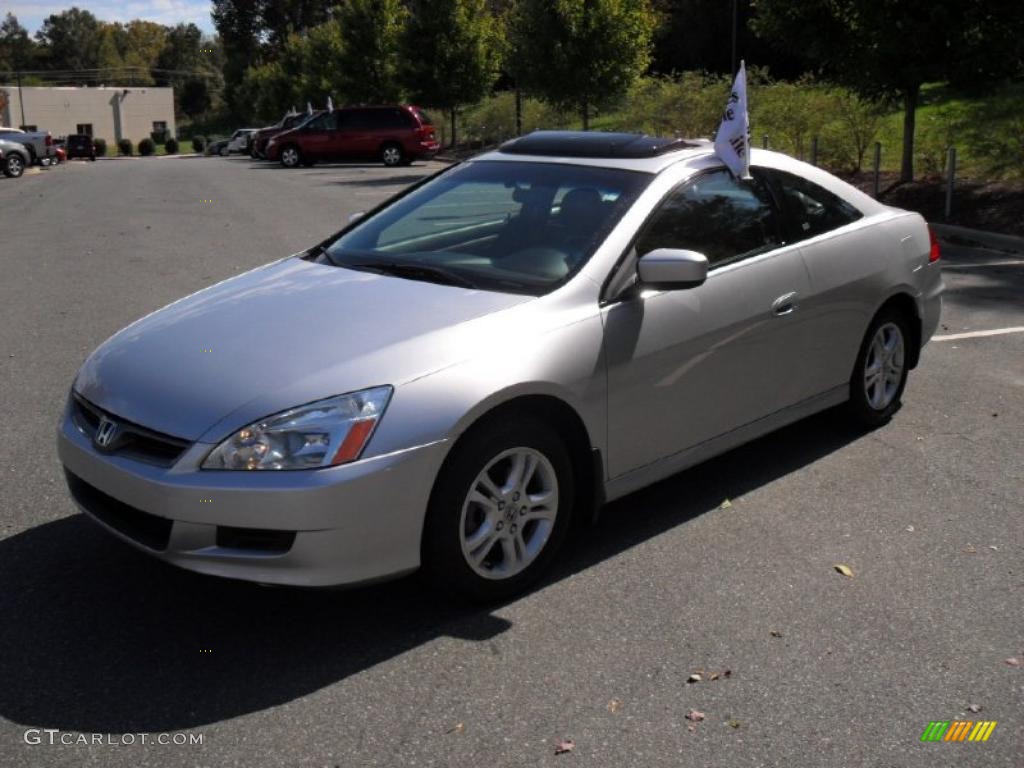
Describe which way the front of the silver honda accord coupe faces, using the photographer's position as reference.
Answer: facing the viewer and to the left of the viewer

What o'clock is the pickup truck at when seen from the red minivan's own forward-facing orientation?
The pickup truck is roughly at 1 o'clock from the red minivan.

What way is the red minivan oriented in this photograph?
to the viewer's left

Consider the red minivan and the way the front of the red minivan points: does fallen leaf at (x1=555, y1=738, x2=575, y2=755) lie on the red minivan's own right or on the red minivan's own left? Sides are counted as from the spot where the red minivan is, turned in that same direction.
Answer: on the red minivan's own left

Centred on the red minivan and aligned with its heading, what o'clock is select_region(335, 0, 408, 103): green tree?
The green tree is roughly at 3 o'clock from the red minivan.

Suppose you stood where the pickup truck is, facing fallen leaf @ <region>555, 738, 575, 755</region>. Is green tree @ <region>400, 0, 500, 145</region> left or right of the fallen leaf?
left

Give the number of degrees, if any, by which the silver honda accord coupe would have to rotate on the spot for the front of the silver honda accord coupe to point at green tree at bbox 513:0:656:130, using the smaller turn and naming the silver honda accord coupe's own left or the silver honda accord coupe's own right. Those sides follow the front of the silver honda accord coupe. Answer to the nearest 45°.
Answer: approximately 135° to the silver honda accord coupe's own right

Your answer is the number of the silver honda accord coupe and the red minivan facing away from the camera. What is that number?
0

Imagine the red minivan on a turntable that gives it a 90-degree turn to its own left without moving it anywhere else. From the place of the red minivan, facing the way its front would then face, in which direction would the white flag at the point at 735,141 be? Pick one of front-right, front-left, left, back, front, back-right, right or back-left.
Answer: front

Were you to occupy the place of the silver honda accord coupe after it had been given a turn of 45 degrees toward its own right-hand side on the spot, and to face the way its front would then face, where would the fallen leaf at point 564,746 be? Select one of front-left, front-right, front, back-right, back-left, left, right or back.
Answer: left
